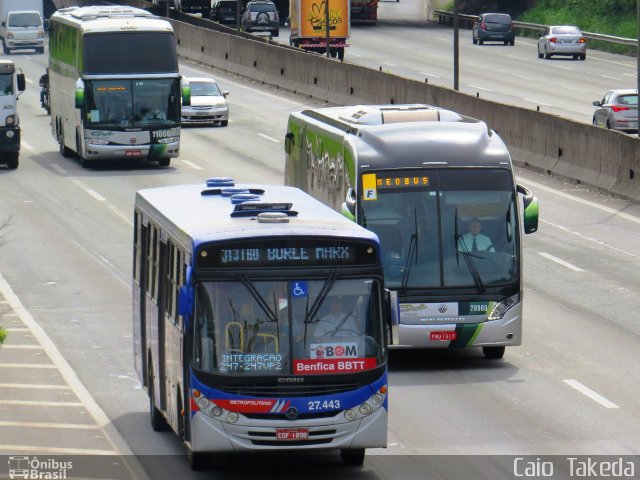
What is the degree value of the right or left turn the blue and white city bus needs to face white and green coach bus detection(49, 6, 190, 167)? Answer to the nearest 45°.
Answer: approximately 180°

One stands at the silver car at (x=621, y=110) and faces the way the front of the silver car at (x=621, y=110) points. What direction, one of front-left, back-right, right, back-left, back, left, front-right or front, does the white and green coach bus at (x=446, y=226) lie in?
back-left

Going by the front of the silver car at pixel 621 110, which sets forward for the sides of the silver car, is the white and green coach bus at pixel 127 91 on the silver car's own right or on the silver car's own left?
on the silver car's own left

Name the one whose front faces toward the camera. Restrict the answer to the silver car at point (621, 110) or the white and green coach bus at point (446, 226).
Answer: the white and green coach bus

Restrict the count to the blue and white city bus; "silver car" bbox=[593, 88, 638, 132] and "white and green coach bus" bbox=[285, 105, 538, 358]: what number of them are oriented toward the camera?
2

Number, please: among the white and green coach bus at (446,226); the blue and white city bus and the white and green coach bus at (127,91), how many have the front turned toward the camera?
3

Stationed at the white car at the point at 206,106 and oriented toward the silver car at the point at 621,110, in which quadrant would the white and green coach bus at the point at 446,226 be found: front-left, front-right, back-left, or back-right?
front-right

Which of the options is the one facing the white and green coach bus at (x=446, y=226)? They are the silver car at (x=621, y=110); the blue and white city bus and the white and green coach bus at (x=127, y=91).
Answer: the white and green coach bus at (x=127, y=91)

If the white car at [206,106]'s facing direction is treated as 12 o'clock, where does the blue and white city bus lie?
The blue and white city bus is roughly at 12 o'clock from the white car.

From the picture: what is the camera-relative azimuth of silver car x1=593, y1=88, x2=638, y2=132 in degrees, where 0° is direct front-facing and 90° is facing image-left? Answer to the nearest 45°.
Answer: approximately 135°

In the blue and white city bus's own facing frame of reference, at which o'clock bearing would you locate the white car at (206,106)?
The white car is roughly at 6 o'clock from the blue and white city bus.

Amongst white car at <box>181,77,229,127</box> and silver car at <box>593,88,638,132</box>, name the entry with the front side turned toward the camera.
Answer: the white car

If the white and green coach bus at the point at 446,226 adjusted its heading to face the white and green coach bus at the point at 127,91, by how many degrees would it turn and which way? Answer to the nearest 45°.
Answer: approximately 180°

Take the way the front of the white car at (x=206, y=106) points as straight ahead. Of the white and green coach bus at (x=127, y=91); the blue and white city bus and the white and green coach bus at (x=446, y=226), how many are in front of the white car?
3

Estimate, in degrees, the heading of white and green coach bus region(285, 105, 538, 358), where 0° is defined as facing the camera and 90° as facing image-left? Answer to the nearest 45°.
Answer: approximately 0°

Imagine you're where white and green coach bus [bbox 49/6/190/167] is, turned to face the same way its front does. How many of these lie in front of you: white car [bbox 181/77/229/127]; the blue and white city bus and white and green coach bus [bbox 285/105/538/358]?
2

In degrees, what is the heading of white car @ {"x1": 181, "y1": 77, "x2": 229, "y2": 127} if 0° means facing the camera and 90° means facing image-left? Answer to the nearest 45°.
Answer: approximately 0°

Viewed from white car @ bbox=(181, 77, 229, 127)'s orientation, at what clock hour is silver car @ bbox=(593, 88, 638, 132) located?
The silver car is roughly at 10 o'clock from the white car.

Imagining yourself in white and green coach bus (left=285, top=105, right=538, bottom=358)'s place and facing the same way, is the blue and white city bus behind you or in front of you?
in front

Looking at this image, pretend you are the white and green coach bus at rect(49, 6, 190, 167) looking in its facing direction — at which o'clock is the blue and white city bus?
The blue and white city bus is roughly at 12 o'clock from the white and green coach bus.
